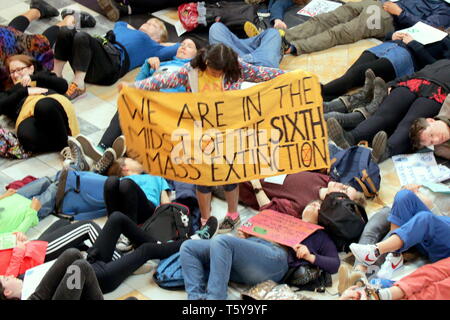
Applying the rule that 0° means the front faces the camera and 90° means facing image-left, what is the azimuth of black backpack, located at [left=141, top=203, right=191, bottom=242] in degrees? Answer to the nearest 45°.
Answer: approximately 315°

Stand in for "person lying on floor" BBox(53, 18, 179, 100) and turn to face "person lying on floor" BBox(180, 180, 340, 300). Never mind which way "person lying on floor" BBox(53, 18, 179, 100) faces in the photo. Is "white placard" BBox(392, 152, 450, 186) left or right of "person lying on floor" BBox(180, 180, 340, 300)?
left

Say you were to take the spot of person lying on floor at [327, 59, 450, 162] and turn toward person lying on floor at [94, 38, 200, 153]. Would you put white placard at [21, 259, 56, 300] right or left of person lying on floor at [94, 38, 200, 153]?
left

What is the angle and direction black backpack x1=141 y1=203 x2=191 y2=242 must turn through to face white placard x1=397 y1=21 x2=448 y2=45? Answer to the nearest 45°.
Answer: approximately 90° to its left

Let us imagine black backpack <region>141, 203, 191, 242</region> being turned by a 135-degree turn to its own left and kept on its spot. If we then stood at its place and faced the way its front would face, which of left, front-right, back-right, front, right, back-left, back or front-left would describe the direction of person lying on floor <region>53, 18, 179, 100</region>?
front

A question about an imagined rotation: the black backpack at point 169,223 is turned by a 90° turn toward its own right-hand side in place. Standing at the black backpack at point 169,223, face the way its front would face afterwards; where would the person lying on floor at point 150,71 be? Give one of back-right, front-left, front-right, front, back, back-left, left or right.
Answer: back-right

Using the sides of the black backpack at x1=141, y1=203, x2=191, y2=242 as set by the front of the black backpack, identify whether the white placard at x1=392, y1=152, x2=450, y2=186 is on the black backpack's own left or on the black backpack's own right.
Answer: on the black backpack's own left

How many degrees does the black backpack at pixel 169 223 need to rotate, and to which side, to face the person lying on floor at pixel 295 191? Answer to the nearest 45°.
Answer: approximately 45° to its left
